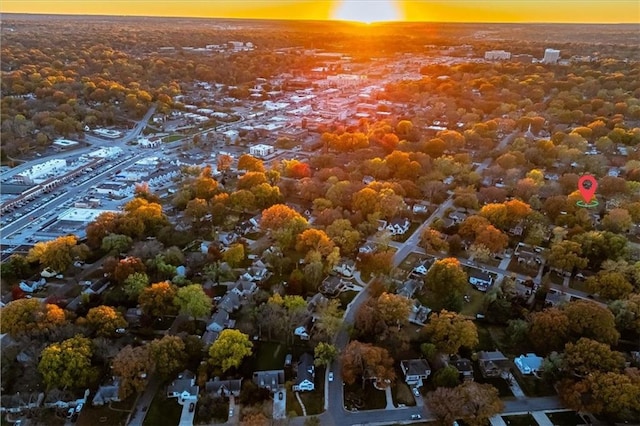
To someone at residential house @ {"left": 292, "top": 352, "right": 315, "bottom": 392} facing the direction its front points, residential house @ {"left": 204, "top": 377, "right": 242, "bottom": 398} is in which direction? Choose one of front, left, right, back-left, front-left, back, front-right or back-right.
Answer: right

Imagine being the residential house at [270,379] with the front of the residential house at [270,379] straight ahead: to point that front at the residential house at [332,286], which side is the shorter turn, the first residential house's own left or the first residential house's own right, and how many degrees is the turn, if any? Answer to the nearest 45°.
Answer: approximately 135° to the first residential house's own left

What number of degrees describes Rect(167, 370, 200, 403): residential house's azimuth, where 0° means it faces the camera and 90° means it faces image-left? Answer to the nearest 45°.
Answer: approximately 0°

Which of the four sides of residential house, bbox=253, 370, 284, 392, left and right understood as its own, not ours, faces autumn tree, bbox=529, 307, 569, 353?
left

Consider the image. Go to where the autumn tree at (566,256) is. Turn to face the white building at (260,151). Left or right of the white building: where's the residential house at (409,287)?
left

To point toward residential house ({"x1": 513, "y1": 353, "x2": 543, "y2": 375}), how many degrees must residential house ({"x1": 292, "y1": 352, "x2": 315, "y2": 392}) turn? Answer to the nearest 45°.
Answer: approximately 90° to its left

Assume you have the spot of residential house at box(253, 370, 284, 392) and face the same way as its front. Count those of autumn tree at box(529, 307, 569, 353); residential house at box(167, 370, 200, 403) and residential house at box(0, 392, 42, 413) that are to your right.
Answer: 2

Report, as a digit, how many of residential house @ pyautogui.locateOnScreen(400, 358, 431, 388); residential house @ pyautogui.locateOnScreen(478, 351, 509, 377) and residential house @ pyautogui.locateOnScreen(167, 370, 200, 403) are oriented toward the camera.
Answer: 3

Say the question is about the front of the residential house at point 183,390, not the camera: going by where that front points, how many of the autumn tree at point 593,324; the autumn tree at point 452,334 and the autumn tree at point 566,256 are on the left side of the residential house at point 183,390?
3

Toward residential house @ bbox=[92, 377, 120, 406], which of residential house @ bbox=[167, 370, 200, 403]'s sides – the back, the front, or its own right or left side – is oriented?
right

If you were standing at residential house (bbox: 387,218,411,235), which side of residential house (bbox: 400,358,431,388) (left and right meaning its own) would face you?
back

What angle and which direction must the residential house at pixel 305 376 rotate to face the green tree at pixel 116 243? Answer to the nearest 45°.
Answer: approximately 135° to its right

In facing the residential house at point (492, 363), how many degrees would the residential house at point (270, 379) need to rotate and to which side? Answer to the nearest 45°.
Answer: approximately 90° to its left
